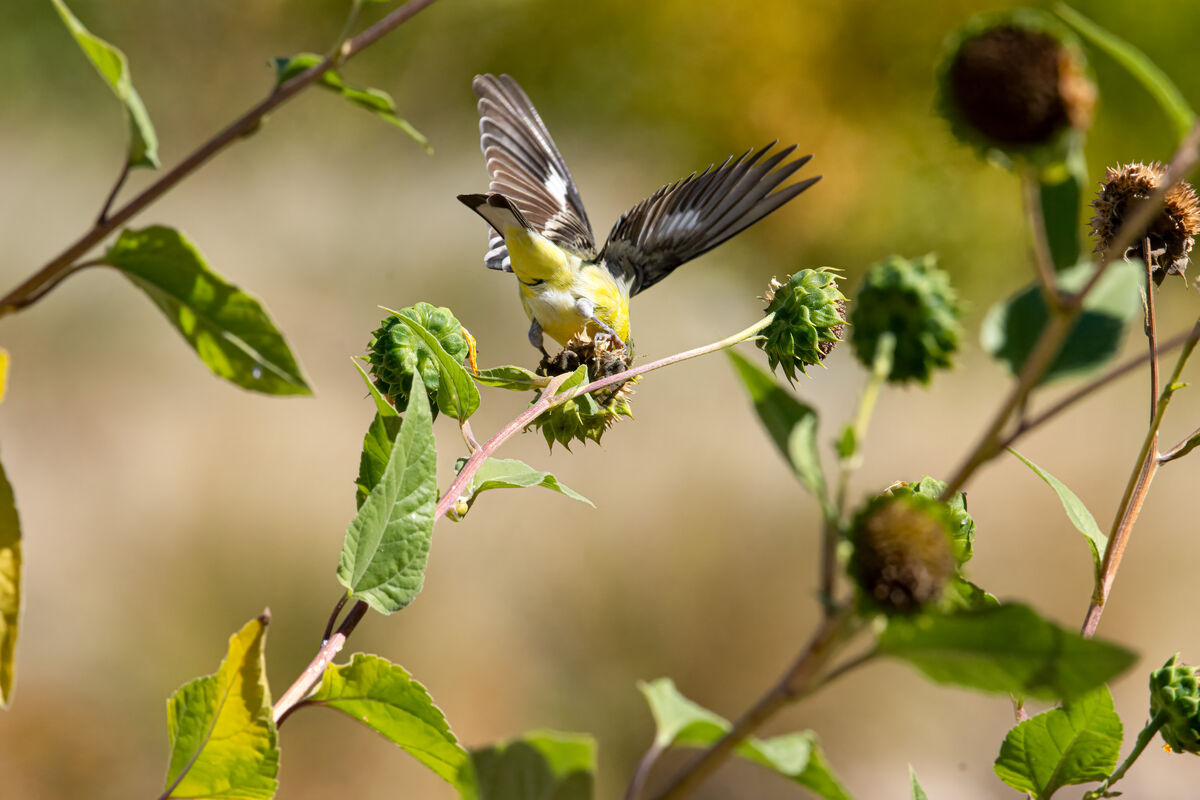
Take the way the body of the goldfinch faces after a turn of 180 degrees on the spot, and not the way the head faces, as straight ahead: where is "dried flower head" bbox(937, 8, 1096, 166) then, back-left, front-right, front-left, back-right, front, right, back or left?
front-left
